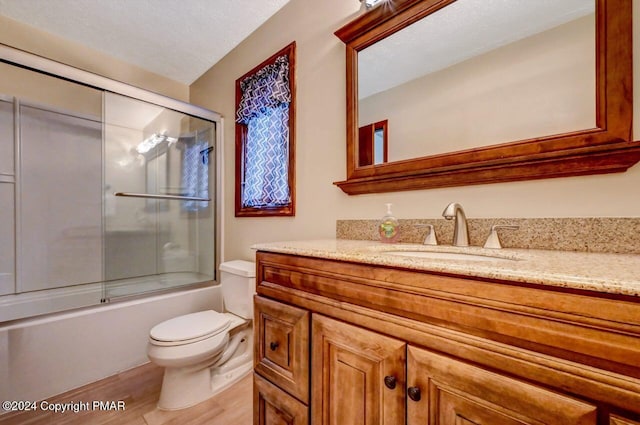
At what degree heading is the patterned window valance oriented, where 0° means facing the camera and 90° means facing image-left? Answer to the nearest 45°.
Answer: approximately 45°

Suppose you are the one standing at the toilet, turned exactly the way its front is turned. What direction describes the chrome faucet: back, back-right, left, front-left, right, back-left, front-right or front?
left

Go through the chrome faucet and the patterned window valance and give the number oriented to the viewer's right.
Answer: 0

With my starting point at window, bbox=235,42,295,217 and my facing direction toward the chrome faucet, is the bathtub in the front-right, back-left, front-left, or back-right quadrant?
back-right

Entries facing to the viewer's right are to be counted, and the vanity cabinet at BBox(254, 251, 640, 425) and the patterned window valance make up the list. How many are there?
0

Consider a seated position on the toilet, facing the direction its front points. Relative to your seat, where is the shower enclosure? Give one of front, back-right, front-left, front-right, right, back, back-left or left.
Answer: right

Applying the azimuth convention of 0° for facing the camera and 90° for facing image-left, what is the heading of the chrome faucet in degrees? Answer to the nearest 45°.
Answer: approximately 45°

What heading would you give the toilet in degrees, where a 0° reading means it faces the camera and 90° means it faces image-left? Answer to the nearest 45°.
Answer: approximately 45°

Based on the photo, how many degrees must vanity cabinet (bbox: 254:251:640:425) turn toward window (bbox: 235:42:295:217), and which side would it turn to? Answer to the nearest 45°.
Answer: approximately 90° to its right

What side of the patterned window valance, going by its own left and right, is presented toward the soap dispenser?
left

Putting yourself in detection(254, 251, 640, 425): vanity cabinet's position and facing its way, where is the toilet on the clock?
The toilet is roughly at 2 o'clock from the vanity cabinet.
